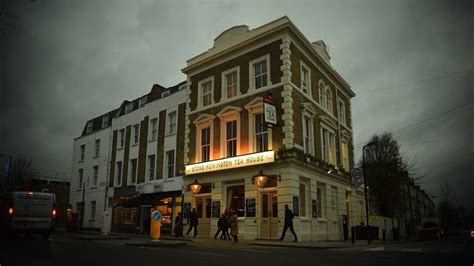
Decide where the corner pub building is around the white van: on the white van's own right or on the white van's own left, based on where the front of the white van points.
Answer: on the white van's own right

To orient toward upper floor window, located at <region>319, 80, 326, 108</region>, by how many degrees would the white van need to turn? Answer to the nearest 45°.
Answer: approximately 90° to its right

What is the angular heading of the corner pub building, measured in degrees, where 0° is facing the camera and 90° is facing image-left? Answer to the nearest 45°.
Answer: approximately 45°

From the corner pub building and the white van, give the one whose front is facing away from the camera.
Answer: the white van

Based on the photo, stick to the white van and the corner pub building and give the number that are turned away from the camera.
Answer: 1

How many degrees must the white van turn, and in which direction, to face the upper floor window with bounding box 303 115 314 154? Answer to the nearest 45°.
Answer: approximately 90° to its right

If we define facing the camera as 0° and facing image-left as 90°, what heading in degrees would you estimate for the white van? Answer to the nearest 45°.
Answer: approximately 180°

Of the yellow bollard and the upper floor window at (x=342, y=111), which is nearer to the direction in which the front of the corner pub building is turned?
the yellow bollard
